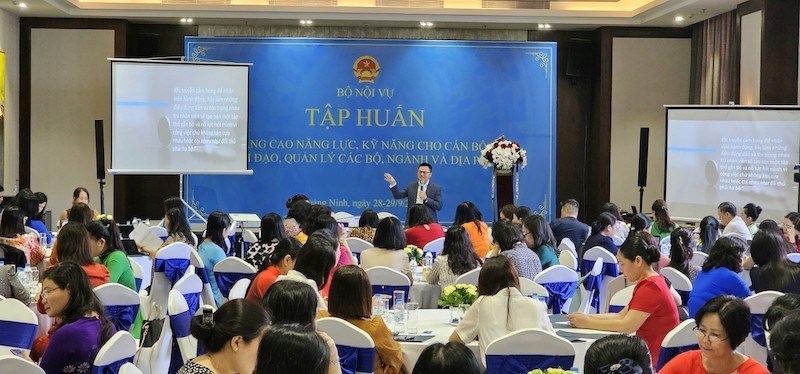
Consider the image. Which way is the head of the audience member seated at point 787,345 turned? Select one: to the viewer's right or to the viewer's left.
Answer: to the viewer's left

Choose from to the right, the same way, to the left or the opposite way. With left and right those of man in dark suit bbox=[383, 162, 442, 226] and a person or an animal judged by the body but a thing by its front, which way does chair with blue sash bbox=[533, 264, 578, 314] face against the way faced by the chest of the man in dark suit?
the opposite way

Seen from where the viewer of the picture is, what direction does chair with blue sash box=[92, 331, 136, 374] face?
facing away from the viewer and to the left of the viewer

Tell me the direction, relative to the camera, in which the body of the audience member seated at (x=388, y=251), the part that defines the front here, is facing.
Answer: away from the camera

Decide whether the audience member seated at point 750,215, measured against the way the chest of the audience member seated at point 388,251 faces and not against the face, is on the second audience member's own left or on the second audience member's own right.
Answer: on the second audience member's own right

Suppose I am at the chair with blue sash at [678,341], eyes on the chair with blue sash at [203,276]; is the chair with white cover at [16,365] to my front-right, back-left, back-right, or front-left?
front-left

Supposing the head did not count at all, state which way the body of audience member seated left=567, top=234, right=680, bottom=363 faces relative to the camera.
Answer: to the viewer's left

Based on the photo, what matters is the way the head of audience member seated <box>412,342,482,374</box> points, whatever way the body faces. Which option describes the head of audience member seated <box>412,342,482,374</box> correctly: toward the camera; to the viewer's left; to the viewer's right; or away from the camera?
away from the camera

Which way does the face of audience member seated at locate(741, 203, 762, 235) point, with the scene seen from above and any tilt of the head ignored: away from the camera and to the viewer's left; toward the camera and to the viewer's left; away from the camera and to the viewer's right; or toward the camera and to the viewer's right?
away from the camera and to the viewer's left

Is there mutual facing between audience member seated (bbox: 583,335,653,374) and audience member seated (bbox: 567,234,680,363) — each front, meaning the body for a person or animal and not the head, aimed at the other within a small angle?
no

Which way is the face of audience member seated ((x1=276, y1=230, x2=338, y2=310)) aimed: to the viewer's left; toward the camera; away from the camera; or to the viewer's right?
away from the camera

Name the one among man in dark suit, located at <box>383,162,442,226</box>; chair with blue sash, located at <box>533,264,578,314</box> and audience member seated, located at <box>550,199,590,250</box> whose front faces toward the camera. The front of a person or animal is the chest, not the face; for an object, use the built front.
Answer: the man in dark suit

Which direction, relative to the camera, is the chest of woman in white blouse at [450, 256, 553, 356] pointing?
away from the camera

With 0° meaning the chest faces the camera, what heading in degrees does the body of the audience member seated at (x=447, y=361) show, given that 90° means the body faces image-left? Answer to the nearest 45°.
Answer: approximately 180°

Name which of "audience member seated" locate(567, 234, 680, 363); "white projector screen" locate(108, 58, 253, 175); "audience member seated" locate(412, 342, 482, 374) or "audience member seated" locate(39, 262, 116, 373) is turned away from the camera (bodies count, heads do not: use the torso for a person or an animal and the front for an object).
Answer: "audience member seated" locate(412, 342, 482, 374)

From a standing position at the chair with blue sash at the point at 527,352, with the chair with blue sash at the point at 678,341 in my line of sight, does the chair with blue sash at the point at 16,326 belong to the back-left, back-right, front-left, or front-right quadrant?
back-left

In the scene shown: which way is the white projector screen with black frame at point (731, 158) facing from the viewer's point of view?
toward the camera

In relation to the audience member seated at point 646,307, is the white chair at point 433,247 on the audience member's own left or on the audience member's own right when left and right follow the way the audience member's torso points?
on the audience member's own right

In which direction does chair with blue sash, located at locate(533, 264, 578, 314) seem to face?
away from the camera

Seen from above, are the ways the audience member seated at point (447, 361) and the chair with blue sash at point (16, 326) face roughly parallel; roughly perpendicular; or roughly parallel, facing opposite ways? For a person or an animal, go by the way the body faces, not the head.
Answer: roughly parallel

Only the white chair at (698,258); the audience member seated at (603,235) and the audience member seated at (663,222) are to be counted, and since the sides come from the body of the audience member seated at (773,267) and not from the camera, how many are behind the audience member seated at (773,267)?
0

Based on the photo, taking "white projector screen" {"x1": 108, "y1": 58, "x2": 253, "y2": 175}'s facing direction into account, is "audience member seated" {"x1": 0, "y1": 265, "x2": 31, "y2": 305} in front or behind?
in front

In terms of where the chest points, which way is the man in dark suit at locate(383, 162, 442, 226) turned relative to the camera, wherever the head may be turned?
toward the camera
